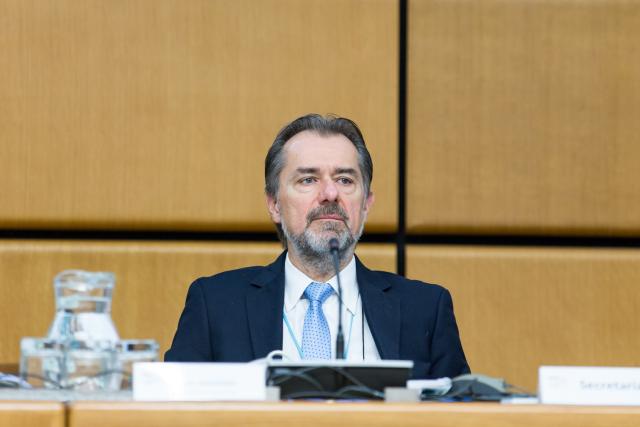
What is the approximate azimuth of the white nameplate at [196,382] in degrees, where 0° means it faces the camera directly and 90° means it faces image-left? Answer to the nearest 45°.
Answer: approximately 0°

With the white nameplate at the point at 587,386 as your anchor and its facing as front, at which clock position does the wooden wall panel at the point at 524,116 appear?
The wooden wall panel is roughly at 6 o'clock from the white nameplate.

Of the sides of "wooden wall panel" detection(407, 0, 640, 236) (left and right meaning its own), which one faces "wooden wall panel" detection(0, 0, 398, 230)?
right

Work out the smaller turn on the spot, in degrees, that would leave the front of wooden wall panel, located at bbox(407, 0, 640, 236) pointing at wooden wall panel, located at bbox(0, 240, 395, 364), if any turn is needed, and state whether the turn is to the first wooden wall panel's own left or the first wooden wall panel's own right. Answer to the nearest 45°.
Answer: approximately 90° to the first wooden wall panel's own right
